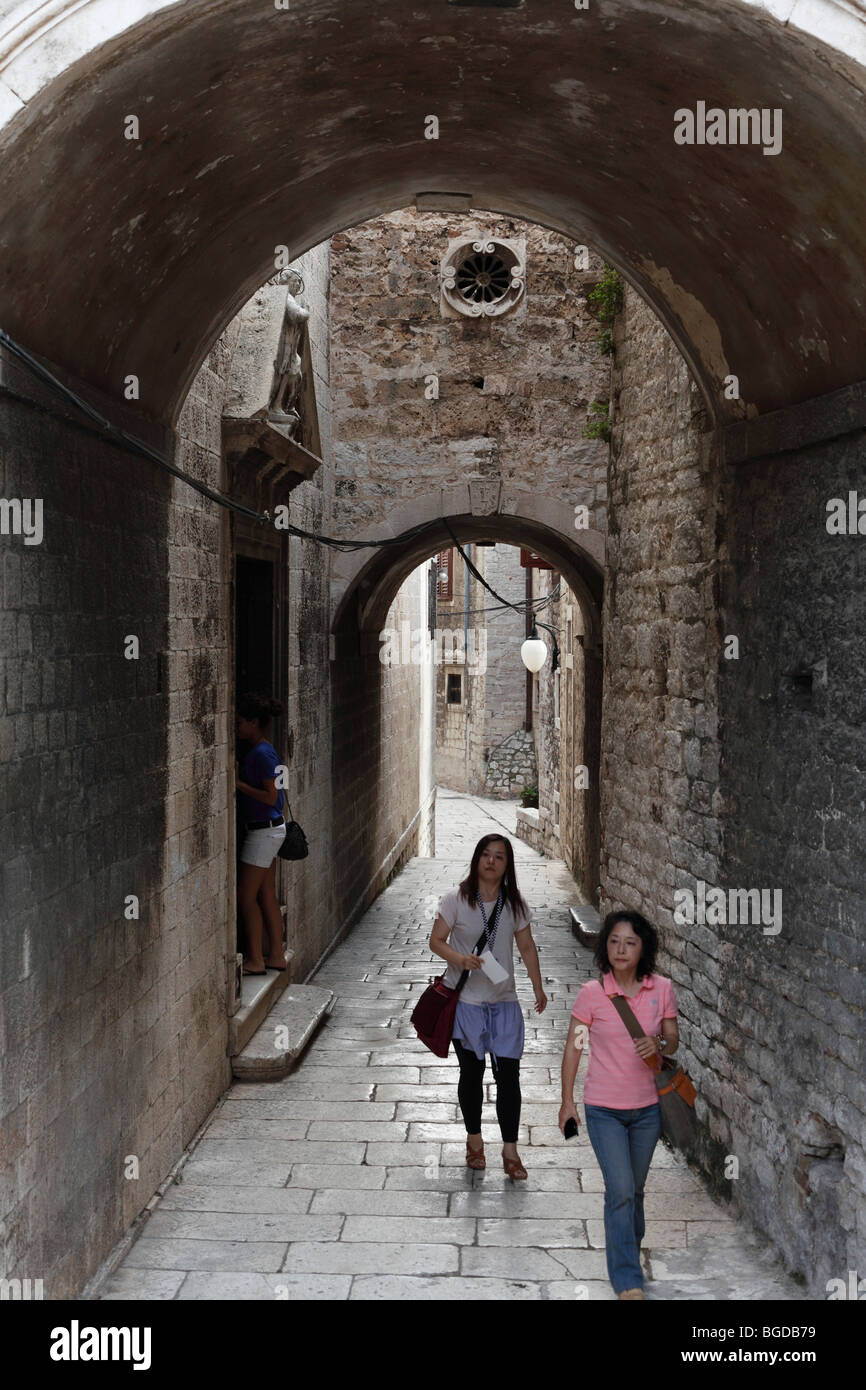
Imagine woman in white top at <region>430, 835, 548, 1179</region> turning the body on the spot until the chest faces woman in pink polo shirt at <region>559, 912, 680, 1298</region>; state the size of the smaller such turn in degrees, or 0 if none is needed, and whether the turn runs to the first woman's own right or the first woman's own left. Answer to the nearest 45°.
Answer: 0° — they already face them

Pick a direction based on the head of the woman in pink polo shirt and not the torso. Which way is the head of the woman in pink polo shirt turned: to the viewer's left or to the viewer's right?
to the viewer's left

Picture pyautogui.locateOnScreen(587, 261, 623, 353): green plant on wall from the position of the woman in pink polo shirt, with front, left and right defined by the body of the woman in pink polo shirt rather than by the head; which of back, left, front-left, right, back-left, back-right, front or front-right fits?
back

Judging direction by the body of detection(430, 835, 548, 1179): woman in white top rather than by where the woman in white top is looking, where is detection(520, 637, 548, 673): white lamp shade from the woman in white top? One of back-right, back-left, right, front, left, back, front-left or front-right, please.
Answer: back

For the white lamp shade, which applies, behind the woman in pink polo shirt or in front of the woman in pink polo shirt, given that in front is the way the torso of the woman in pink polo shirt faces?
behind

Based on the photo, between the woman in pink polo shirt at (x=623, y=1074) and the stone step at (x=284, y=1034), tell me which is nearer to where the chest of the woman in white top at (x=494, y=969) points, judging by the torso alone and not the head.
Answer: the woman in pink polo shirt

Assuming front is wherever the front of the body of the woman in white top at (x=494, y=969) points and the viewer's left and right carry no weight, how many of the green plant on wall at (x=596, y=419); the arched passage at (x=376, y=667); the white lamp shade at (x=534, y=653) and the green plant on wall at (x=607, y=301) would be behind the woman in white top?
4

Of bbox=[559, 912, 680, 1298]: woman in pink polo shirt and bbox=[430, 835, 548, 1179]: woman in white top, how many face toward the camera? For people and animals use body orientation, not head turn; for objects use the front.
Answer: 2

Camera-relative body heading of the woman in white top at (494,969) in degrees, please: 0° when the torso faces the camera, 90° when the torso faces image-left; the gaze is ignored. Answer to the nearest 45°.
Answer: approximately 0°

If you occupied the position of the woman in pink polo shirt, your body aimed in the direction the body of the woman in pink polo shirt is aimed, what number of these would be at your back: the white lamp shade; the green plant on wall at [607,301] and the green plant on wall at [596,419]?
3

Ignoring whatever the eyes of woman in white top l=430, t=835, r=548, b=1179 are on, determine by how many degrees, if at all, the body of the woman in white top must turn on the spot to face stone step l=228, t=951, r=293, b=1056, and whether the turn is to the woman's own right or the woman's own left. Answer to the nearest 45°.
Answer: approximately 135° to the woman's own right

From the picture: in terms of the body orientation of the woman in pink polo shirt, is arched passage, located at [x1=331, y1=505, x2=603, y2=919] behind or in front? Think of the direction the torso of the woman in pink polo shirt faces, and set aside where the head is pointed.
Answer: behind

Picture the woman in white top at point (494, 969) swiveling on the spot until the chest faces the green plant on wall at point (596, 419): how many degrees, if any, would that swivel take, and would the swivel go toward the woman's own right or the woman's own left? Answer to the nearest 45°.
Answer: approximately 180°

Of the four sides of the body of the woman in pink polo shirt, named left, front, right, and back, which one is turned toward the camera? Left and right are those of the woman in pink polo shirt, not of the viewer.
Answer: front

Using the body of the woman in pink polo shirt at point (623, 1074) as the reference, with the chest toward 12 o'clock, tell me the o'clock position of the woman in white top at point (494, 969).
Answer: The woman in white top is roughly at 5 o'clock from the woman in pink polo shirt.

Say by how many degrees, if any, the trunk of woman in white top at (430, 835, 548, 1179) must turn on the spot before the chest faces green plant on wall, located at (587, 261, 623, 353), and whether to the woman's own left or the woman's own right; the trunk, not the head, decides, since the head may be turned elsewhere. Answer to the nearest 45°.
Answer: approximately 180°
